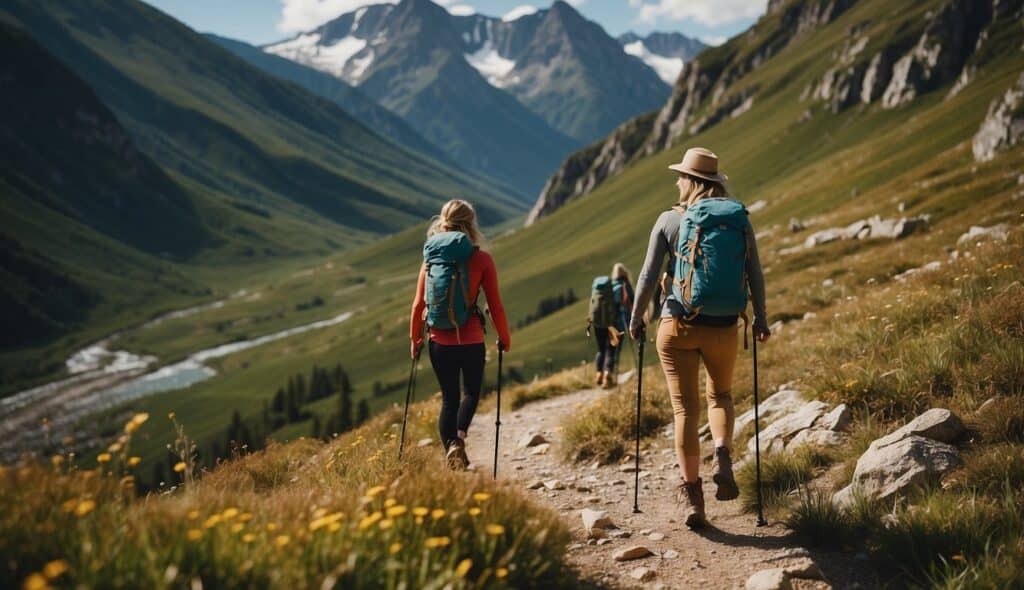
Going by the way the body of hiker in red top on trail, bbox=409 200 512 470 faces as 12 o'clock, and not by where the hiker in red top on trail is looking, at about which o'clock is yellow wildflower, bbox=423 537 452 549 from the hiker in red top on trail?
The yellow wildflower is roughly at 6 o'clock from the hiker in red top on trail.

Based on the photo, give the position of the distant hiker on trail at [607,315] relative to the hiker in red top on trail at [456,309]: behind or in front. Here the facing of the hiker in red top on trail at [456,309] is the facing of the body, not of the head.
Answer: in front

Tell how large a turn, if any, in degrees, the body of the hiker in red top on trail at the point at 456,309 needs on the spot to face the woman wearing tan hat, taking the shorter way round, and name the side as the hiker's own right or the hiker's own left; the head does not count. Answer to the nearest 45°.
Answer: approximately 135° to the hiker's own right

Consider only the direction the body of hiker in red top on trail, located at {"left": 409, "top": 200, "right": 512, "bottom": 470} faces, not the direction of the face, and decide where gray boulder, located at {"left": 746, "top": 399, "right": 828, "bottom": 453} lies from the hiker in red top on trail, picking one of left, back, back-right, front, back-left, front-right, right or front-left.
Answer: right

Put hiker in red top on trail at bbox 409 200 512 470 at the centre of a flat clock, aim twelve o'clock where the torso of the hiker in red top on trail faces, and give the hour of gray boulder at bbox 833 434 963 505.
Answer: The gray boulder is roughly at 4 o'clock from the hiker in red top on trail.

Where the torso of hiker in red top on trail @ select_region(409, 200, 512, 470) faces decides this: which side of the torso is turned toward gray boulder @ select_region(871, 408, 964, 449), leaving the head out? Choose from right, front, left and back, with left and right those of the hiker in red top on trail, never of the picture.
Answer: right

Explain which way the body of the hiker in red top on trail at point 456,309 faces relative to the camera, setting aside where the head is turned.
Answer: away from the camera

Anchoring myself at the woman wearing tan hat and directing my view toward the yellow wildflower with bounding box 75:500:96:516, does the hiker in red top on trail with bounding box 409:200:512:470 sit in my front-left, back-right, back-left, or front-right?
front-right

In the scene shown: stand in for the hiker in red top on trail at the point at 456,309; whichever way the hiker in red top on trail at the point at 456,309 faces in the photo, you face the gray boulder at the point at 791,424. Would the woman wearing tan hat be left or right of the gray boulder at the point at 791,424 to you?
right

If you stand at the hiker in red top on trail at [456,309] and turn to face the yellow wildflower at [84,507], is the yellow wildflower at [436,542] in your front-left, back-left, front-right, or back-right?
front-left
